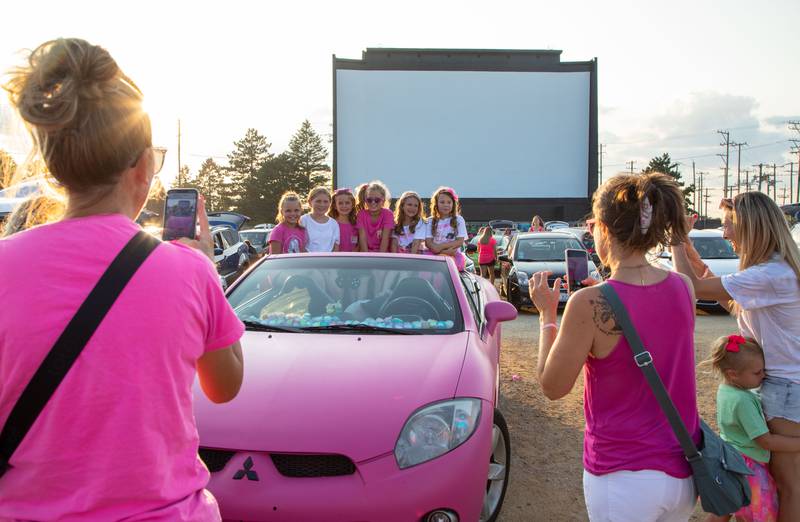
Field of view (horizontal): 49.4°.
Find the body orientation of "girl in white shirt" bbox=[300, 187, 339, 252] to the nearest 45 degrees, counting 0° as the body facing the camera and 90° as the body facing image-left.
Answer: approximately 0°

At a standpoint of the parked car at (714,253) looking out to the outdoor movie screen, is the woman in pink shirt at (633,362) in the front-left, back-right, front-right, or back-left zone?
back-left

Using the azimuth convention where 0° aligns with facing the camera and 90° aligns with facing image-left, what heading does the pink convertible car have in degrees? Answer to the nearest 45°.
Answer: approximately 45°

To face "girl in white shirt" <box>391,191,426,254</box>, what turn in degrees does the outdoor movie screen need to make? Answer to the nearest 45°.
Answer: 0° — it already faces them

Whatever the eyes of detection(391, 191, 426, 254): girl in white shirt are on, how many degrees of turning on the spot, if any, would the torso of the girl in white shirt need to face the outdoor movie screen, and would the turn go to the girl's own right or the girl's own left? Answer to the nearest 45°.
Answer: approximately 180°

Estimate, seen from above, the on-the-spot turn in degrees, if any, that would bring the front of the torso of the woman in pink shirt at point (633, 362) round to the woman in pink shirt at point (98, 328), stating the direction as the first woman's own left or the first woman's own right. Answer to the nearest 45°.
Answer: approximately 90° to the first woman's own left

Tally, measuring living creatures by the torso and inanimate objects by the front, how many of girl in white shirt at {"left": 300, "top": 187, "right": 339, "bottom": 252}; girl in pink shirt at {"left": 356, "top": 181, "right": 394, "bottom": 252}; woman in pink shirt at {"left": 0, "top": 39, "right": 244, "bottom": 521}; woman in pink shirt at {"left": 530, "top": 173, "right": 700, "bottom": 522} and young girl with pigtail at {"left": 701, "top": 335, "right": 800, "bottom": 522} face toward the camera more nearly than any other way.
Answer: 2

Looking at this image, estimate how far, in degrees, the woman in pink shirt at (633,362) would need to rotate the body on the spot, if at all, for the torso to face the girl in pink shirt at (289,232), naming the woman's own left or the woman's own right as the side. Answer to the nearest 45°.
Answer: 0° — they already face them
